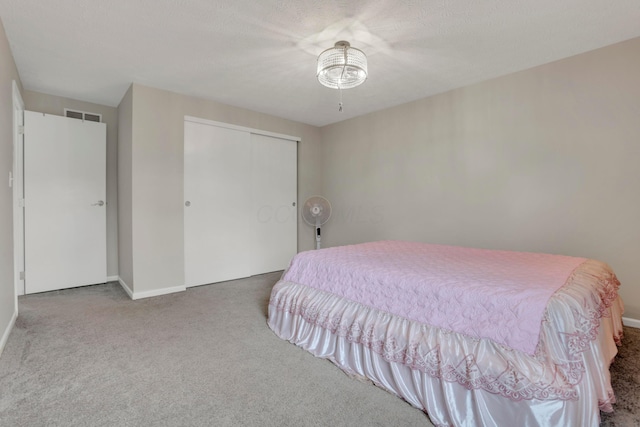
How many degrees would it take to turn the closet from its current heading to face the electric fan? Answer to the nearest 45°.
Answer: approximately 45° to its left

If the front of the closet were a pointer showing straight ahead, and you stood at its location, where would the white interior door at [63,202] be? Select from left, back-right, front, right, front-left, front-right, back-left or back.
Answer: back-right

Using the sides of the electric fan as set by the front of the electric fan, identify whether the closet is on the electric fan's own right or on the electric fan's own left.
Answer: on the electric fan's own right

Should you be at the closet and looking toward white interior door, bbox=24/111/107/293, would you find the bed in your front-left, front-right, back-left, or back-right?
back-left

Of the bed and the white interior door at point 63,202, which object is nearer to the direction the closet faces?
the bed

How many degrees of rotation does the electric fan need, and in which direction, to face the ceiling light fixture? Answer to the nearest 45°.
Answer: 0° — it already faces it

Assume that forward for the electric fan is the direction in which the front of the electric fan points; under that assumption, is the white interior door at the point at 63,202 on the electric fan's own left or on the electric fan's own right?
on the electric fan's own right

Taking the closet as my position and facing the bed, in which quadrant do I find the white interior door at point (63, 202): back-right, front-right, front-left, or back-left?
back-right

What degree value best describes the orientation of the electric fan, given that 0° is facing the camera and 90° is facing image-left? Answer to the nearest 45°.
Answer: approximately 0°

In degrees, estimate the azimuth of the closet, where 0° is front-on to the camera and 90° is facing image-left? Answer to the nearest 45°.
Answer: approximately 315°
